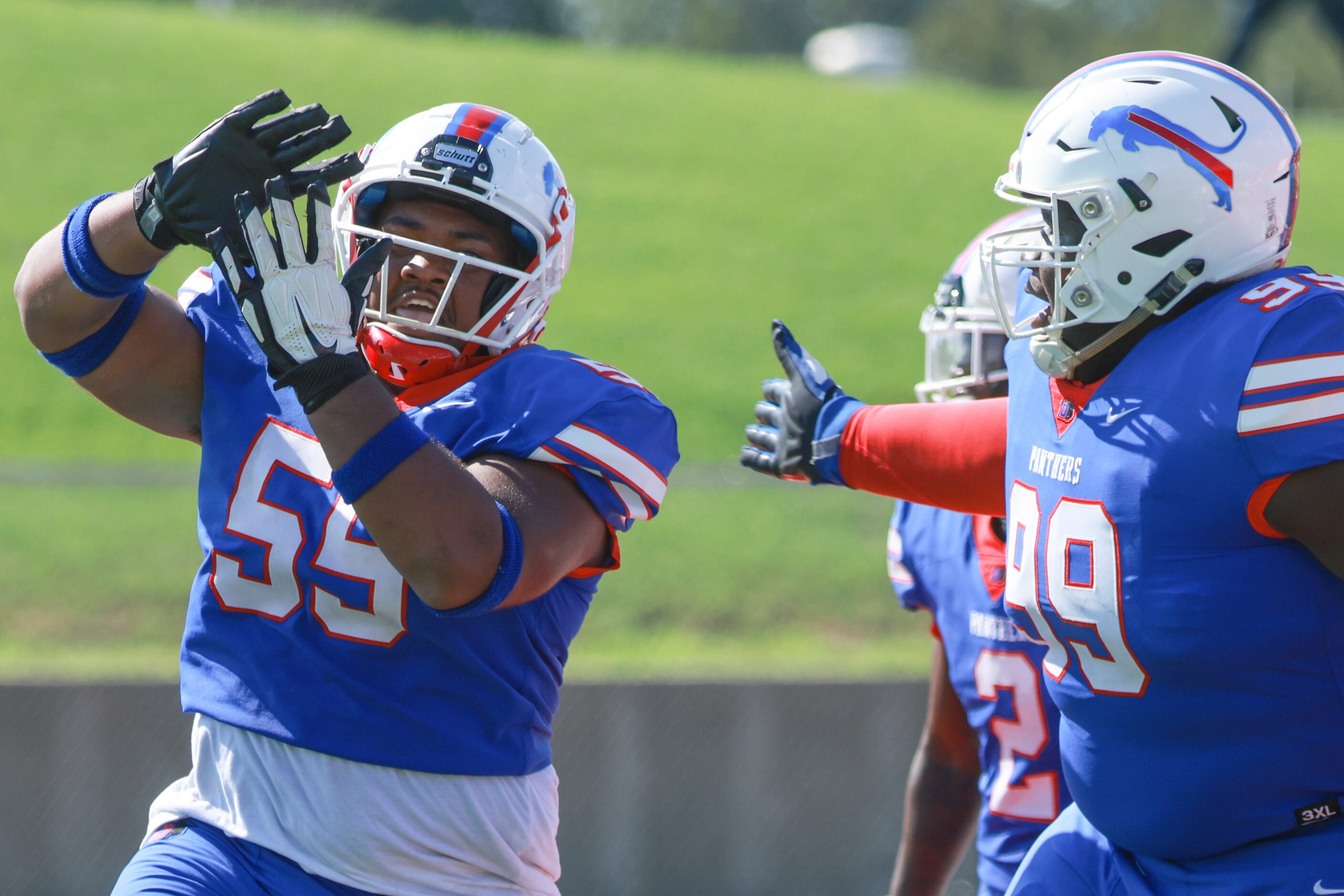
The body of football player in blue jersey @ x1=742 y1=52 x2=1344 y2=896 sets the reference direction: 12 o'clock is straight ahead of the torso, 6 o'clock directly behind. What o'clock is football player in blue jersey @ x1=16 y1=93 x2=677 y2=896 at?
football player in blue jersey @ x1=16 y1=93 x2=677 y2=896 is roughly at 1 o'clock from football player in blue jersey @ x1=742 y1=52 x2=1344 y2=896.

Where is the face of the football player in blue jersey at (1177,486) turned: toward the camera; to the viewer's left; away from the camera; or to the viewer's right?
to the viewer's left

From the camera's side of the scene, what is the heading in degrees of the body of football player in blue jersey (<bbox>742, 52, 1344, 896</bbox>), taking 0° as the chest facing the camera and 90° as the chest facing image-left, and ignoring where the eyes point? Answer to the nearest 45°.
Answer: approximately 45°

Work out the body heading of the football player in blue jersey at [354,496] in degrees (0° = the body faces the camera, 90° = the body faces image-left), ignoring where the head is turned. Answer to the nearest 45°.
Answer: approximately 45°

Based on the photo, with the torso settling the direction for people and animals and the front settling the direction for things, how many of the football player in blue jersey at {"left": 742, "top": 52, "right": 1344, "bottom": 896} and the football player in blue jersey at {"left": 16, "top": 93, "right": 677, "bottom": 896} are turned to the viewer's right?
0
